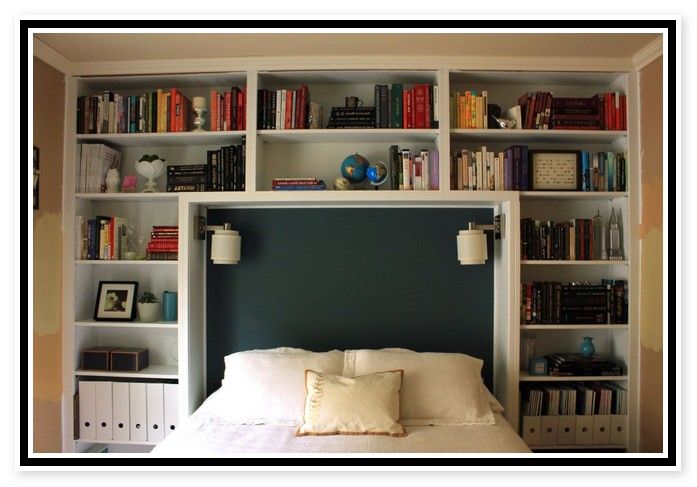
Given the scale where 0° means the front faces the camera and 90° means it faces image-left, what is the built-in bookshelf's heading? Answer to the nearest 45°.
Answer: approximately 0°

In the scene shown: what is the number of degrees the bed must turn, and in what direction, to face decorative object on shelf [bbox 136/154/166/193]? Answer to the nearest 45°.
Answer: approximately 135° to its right

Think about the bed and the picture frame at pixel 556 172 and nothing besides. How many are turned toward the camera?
2

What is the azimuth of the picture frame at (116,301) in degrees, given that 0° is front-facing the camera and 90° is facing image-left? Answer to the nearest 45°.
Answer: approximately 0°

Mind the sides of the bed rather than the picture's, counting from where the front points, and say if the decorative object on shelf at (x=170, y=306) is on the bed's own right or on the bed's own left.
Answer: on the bed's own right
